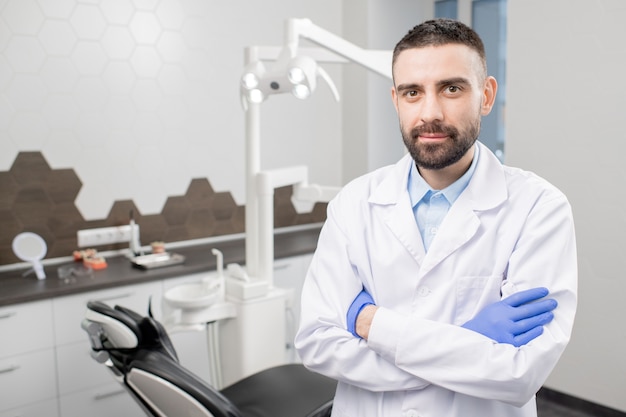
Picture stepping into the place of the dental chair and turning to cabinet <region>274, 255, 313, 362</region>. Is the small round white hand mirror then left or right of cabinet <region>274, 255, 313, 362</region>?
left

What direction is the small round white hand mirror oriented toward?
toward the camera

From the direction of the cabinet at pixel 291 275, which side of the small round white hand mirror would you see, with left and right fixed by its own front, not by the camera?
left

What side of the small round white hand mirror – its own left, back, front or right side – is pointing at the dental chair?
front

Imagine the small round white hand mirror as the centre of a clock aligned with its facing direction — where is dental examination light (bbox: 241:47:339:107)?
The dental examination light is roughly at 11 o'clock from the small round white hand mirror.

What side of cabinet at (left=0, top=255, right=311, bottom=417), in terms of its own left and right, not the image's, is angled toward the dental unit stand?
front
